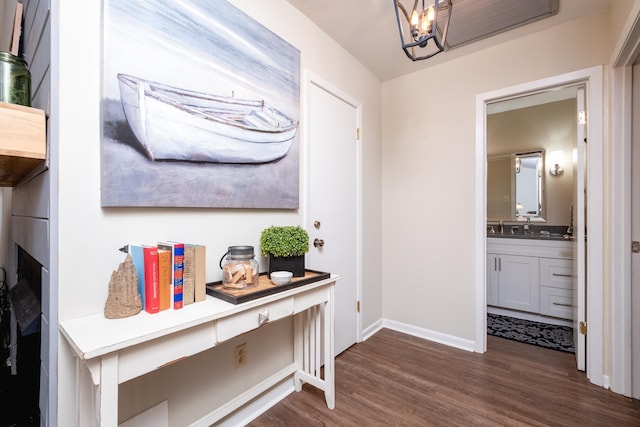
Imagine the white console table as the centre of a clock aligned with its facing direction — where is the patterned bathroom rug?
The patterned bathroom rug is roughly at 10 o'clock from the white console table.

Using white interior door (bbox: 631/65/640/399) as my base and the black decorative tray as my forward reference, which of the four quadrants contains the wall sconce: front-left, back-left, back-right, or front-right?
back-right

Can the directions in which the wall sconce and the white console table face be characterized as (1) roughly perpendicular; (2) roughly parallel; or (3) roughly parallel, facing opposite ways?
roughly perpendicular

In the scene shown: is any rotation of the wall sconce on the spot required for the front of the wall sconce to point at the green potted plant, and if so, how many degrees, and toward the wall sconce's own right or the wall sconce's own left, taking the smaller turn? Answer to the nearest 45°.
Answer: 0° — it already faces it

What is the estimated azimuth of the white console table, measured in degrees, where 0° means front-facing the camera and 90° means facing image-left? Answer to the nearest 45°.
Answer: approximately 315°

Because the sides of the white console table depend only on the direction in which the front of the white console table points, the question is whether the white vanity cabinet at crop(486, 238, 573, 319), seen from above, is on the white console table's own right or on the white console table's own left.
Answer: on the white console table's own left

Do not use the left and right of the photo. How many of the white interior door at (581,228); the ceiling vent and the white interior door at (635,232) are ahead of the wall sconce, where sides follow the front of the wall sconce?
3

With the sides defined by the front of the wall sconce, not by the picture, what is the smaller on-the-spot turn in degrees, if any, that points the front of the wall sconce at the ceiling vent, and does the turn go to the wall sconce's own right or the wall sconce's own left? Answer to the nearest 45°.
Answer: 0° — it already faces it

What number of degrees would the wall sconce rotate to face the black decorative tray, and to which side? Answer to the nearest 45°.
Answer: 0° — it already faces it

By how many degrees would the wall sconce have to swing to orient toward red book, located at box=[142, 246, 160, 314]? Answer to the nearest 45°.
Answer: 0° — it already faces it

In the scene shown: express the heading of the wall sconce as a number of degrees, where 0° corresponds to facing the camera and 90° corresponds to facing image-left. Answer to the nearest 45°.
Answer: approximately 0°
